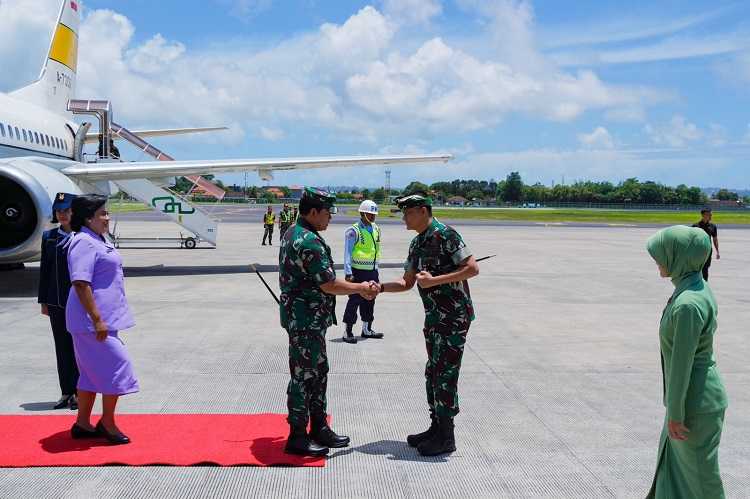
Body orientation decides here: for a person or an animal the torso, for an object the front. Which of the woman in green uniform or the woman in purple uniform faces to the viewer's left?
the woman in green uniform

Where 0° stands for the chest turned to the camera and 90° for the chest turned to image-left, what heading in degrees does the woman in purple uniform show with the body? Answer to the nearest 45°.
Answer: approximately 270°

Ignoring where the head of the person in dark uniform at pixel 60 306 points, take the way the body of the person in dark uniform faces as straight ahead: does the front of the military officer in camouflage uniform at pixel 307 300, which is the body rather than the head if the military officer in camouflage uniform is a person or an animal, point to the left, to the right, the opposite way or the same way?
to the left

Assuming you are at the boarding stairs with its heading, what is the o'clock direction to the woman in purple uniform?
The woman in purple uniform is roughly at 3 o'clock from the boarding stairs.

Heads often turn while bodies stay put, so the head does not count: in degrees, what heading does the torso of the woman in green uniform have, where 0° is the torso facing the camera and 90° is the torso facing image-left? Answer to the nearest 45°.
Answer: approximately 90°

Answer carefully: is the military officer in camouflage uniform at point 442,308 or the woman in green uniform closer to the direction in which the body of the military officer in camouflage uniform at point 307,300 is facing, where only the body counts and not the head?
the military officer in camouflage uniform

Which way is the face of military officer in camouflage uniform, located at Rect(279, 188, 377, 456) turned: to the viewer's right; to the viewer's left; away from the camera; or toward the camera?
to the viewer's right

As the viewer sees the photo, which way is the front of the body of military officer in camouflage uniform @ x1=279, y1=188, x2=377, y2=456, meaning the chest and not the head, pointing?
to the viewer's right

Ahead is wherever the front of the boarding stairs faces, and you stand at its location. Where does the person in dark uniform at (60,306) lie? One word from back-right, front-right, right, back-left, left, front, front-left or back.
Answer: right

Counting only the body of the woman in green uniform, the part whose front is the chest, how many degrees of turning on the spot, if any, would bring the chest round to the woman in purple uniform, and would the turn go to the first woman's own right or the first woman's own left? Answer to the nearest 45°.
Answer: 0° — they already face them

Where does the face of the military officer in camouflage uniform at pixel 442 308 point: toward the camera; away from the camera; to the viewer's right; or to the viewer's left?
to the viewer's left
